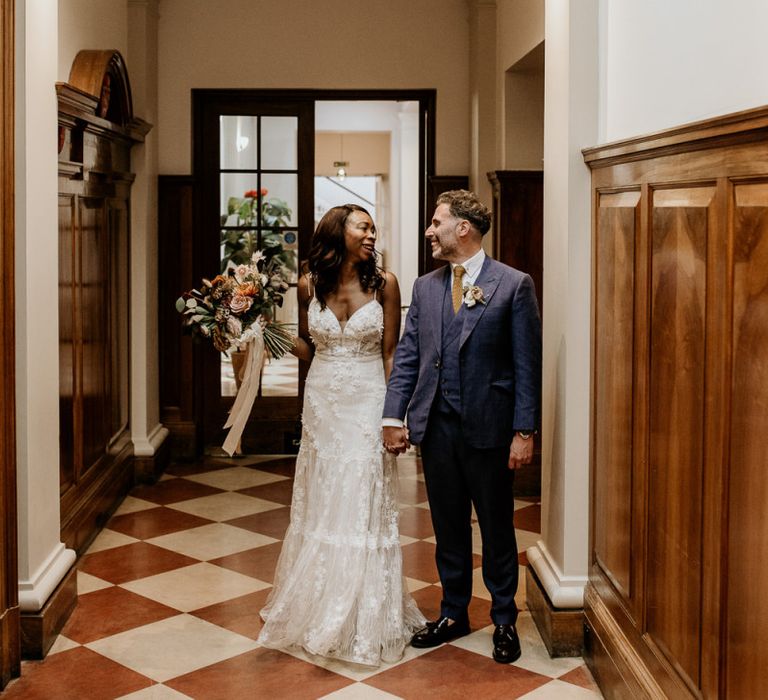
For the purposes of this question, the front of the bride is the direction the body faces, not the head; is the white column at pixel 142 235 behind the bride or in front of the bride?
behind

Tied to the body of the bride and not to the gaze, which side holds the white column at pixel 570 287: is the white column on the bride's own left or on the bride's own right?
on the bride's own left

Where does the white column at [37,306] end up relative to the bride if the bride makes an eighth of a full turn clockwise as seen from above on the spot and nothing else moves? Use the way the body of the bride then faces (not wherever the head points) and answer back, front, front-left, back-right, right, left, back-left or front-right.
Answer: front-right

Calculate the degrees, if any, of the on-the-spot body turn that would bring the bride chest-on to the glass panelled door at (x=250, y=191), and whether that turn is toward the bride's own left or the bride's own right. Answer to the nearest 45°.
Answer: approximately 180°

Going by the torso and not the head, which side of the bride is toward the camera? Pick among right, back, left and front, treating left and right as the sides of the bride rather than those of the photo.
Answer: front

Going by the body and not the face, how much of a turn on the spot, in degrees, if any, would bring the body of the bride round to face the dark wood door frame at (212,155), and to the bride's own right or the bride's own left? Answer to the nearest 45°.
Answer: approximately 180°

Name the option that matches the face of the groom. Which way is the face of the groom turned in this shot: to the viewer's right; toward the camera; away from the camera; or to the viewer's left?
to the viewer's left

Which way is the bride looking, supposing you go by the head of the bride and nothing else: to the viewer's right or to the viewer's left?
to the viewer's right
